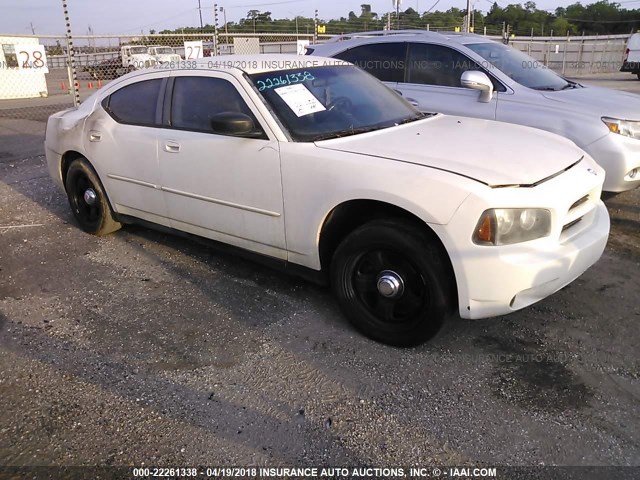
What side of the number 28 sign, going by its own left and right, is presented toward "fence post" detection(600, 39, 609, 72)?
left

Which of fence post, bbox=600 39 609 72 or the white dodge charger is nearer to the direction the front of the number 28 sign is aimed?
the white dodge charger

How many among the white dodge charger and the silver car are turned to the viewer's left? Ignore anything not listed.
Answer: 0

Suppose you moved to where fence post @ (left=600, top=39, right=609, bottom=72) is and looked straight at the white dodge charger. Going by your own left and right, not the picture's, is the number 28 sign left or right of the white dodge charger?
right

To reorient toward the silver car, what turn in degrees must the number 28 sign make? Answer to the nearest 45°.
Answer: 0° — it already faces it

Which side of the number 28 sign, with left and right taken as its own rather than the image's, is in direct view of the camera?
front

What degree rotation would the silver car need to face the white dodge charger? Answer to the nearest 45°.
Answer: approximately 45° to its right

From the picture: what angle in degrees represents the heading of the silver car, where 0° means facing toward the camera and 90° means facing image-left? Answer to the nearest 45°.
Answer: approximately 315°

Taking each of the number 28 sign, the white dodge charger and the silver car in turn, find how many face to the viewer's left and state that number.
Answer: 0

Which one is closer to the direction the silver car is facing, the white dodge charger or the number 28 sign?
the white dodge charger

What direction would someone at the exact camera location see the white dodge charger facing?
facing the viewer and to the right of the viewer

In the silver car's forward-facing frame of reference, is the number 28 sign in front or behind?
behind

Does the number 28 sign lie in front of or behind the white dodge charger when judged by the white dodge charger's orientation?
behind

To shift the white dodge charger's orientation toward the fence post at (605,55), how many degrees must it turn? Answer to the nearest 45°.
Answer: approximately 90° to its left
